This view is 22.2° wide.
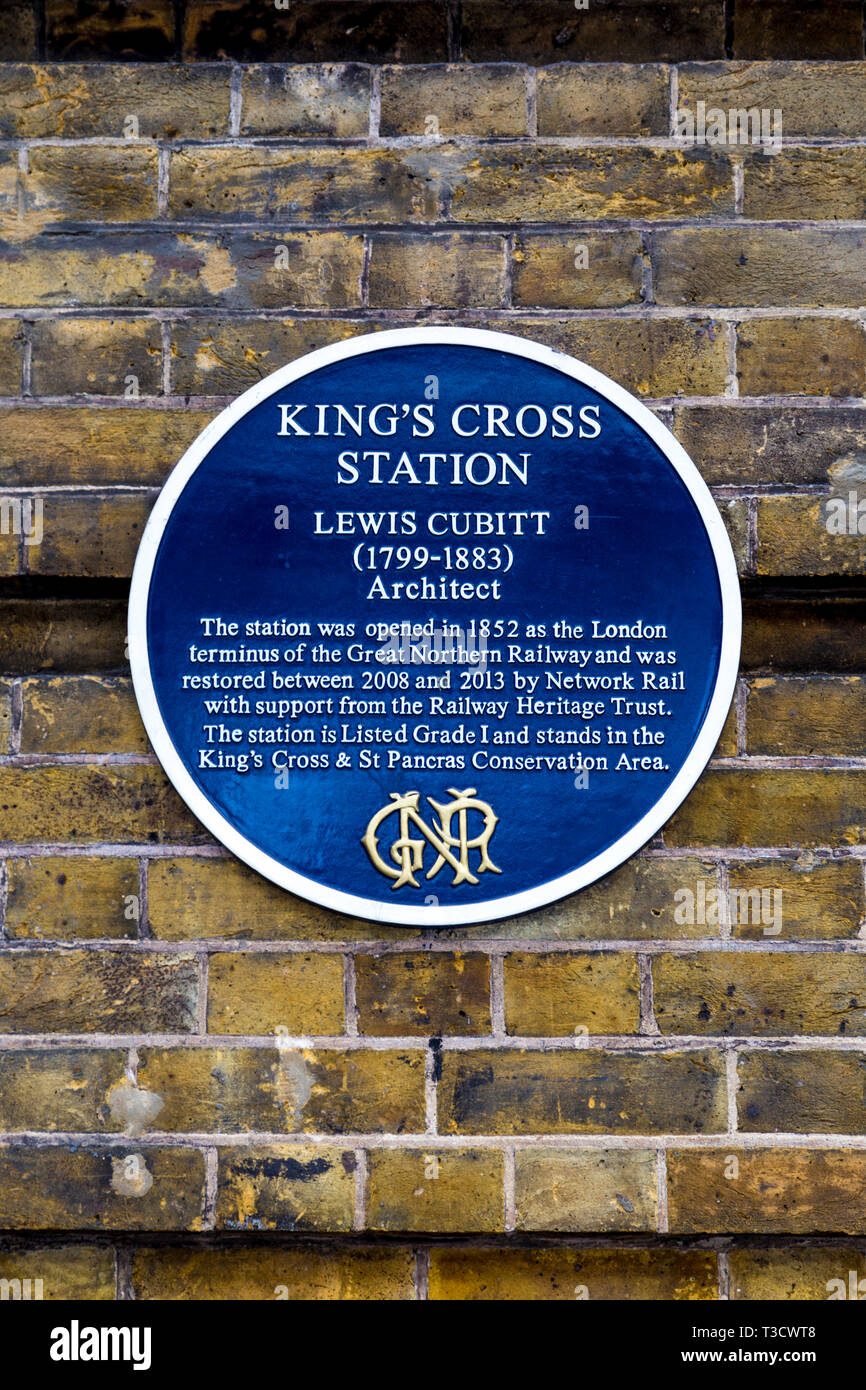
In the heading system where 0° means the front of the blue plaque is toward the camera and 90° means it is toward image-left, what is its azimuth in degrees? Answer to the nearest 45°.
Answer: approximately 0°
